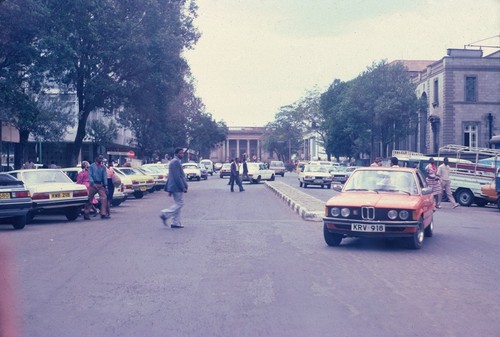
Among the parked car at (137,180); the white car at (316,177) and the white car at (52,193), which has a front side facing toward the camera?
the white car at (316,177)

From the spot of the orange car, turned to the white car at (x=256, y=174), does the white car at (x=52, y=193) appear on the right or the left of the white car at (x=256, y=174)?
left

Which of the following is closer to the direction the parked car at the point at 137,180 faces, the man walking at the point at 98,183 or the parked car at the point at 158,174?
the parked car

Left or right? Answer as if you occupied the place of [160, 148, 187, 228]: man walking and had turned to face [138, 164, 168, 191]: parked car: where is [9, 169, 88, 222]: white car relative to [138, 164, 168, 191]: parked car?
left
